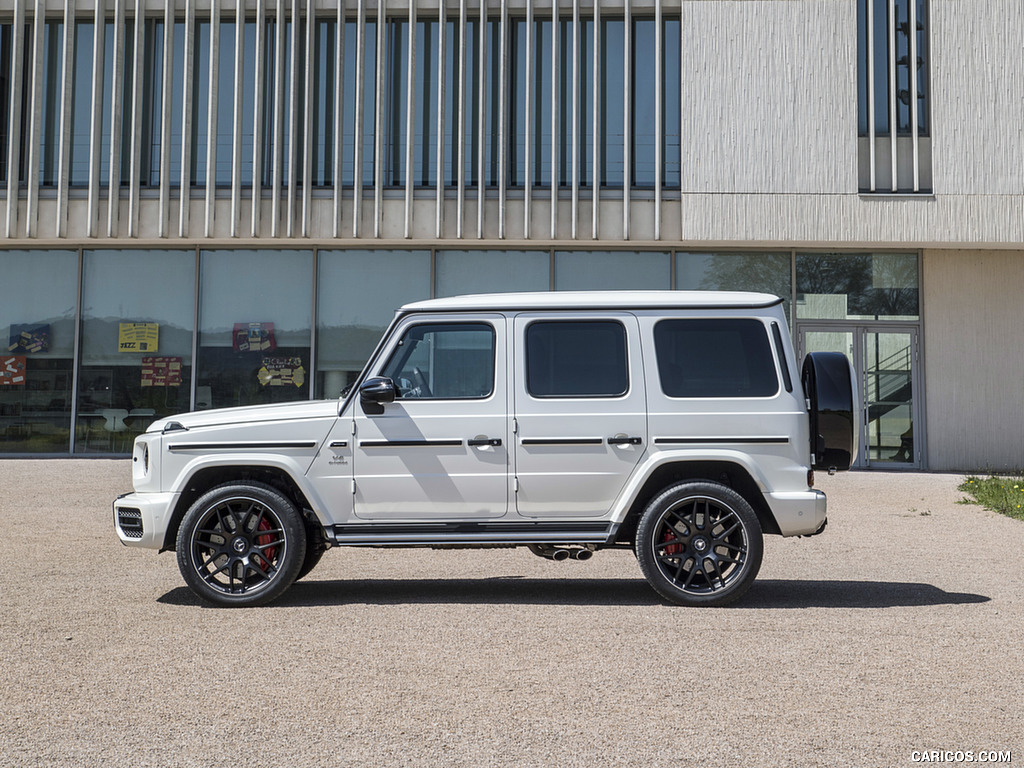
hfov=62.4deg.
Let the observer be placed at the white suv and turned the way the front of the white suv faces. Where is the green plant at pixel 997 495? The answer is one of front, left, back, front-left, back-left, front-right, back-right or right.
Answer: back-right

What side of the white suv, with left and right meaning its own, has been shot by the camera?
left
